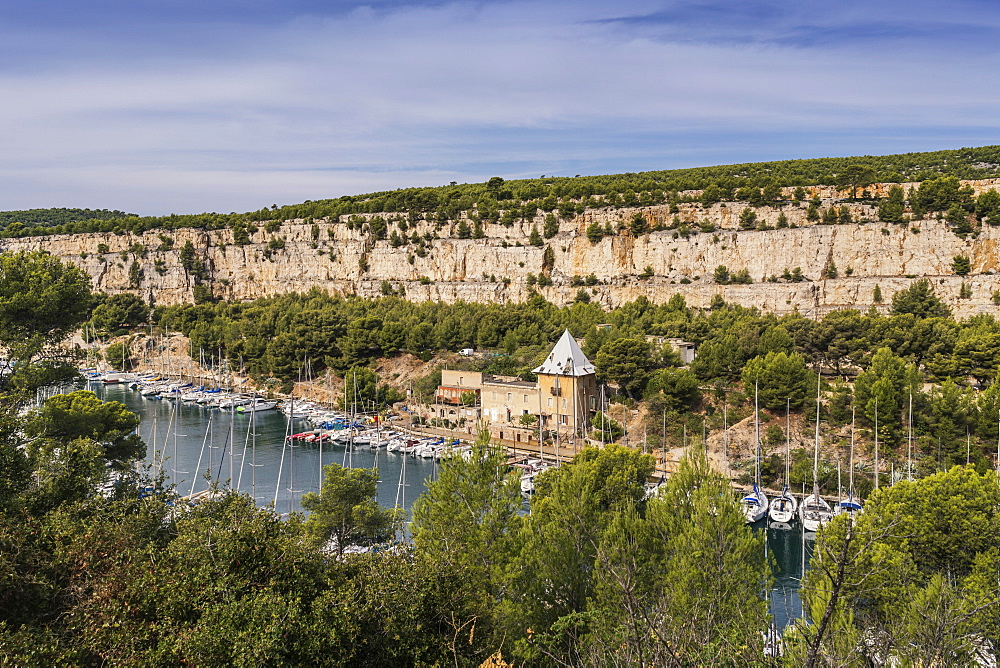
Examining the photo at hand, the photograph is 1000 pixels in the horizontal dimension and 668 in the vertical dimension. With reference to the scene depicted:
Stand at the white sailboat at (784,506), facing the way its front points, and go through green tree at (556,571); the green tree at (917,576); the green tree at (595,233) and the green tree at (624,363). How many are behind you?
2
